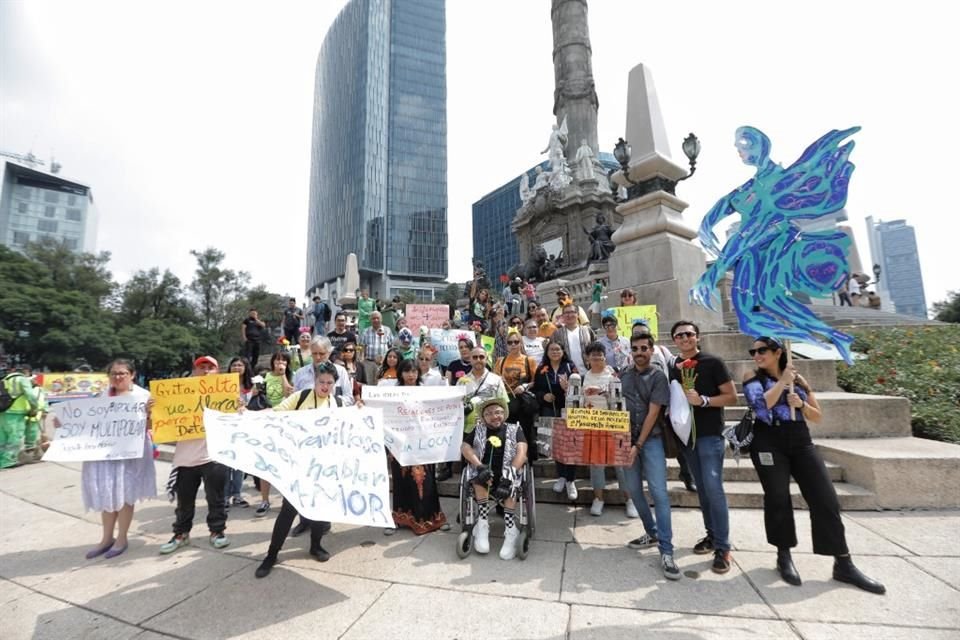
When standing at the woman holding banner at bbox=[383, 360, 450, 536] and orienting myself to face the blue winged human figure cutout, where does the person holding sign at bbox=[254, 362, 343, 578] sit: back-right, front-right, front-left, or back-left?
back-right

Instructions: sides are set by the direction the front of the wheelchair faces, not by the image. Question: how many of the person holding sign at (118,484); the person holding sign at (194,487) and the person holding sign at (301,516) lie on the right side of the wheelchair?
3

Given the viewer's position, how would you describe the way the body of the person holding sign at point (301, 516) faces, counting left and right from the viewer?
facing the viewer

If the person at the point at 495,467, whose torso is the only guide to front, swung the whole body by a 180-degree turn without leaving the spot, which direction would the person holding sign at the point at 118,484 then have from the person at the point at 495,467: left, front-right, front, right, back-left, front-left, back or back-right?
left

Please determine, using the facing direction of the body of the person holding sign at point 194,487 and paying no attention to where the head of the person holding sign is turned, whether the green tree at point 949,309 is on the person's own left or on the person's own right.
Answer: on the person's own left

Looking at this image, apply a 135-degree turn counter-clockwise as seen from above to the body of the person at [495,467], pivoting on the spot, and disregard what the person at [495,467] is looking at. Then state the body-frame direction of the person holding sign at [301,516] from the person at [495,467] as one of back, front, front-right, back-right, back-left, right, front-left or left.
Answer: back-left

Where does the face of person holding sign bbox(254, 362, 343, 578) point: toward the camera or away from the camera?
toward the camera

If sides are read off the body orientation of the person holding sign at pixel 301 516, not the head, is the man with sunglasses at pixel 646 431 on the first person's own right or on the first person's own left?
on the first person's own left

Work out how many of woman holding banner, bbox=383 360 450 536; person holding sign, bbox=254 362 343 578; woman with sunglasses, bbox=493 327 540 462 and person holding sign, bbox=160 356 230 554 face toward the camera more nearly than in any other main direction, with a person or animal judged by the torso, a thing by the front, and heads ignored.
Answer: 4

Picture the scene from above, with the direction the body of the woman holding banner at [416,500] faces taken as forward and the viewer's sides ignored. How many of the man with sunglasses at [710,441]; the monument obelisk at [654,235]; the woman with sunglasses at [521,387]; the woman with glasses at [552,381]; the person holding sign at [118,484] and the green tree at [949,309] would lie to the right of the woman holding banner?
1

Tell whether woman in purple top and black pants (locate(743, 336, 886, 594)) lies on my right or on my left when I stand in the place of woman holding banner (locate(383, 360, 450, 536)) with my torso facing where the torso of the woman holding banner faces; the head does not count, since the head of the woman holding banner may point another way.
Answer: on my left

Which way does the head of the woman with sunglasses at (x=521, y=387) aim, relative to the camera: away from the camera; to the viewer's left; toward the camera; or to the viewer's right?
toward the camera

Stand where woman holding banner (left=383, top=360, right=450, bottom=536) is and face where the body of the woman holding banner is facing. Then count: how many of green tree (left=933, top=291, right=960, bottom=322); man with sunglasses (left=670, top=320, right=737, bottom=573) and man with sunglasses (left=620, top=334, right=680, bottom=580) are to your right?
0

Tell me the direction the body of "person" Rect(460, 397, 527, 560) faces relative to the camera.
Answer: toward the camera

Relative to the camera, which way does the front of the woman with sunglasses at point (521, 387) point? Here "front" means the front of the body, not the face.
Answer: toward the camera

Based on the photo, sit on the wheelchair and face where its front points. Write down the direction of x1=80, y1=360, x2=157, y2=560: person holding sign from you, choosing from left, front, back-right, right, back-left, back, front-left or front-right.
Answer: right
